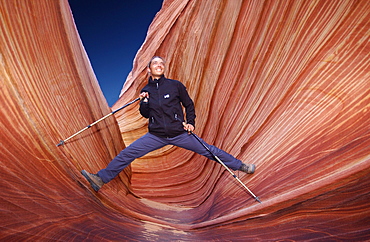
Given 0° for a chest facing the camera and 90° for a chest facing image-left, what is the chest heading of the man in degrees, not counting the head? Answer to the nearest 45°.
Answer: approximately 0°

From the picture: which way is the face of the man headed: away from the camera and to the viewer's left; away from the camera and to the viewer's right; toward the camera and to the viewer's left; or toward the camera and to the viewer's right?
toward the camera and to the viewer's right
